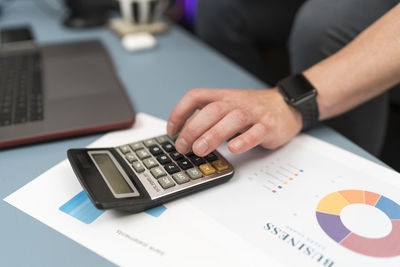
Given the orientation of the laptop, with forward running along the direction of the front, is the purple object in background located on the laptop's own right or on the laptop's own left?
on the laptop's own left

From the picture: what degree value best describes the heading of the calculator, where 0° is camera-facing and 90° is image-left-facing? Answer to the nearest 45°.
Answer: approximately 270°

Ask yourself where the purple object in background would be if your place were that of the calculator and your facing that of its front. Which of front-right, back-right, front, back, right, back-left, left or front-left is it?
left
